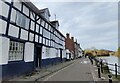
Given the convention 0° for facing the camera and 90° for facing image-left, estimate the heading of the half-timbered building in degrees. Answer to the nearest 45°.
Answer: approximately 315°
